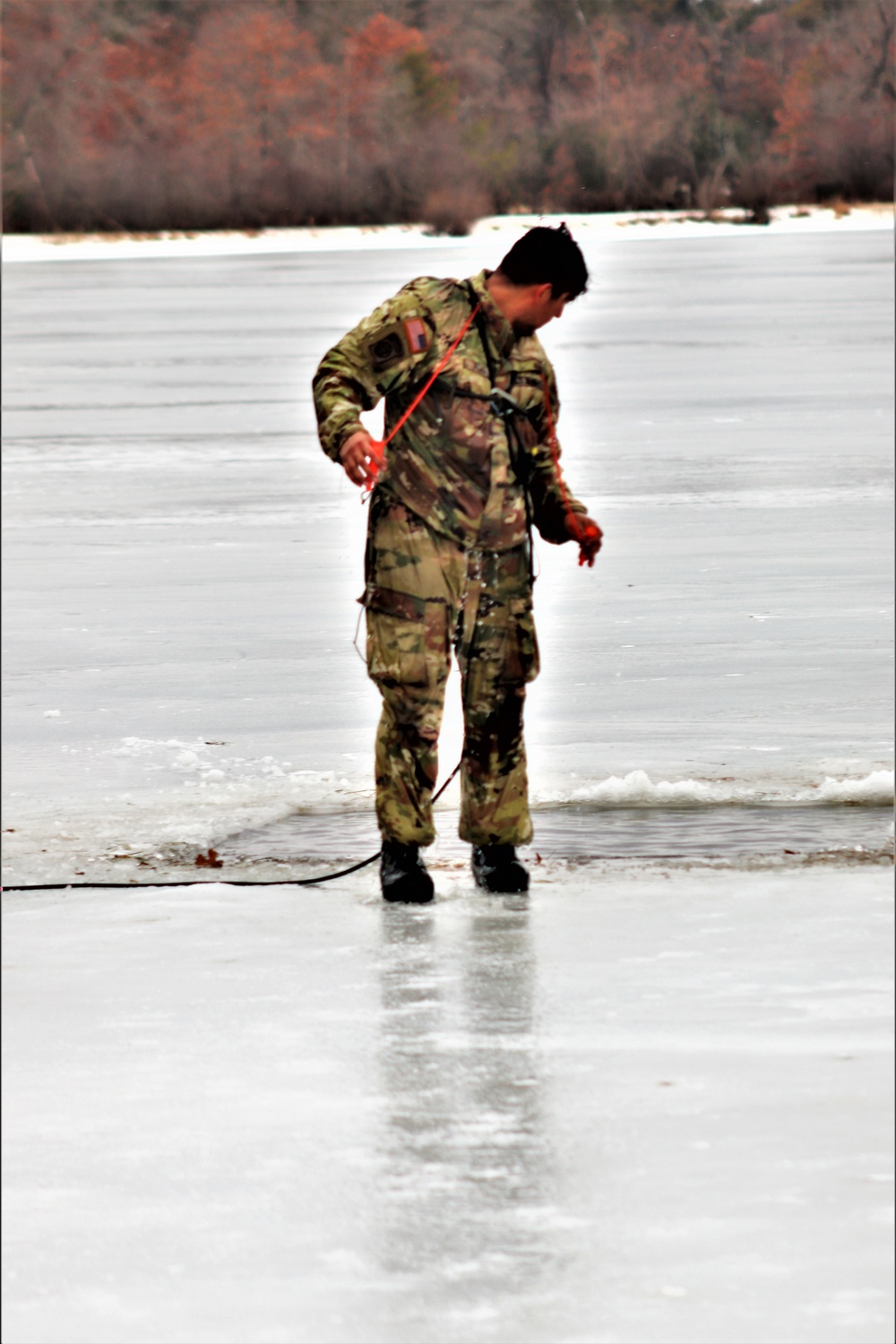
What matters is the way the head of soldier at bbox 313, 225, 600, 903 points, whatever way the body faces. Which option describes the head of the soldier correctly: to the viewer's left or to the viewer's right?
to the viewer's right

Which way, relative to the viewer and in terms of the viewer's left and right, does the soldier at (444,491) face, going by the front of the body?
facing the viewer and to the right of the viewer
